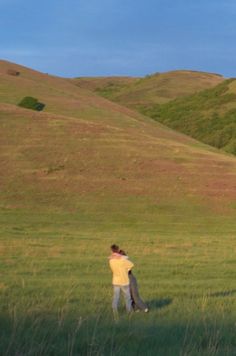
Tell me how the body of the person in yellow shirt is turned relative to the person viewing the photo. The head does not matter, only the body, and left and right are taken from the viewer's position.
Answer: facing away from the viewer and to the right of the viewer
